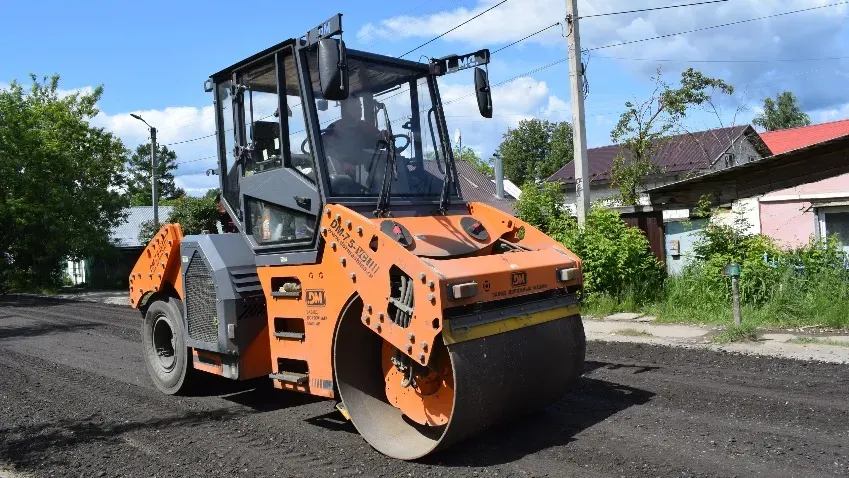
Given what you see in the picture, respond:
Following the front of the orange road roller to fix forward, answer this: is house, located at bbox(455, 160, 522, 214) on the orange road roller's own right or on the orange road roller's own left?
on the orange road roller's own left

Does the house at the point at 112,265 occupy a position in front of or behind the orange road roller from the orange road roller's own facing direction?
behind

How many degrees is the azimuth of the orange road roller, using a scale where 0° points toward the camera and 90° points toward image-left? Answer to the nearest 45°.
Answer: approximately 315°

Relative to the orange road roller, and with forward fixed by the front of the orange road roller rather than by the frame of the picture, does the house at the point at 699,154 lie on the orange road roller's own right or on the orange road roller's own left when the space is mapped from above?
on the orange road roller's own left

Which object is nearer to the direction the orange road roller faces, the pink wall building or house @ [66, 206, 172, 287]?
the pink wall building

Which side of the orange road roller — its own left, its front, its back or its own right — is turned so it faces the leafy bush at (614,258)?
left

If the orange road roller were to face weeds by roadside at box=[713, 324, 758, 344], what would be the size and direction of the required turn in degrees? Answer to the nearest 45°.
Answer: approximately 90° to its left

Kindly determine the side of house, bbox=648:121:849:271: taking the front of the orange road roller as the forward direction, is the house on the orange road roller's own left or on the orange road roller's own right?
on the orange road roller's own left

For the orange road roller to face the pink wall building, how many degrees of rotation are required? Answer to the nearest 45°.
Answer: approximately 90° to its left

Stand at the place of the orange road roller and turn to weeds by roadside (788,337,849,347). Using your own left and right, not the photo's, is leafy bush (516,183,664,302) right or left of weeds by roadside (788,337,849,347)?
left
